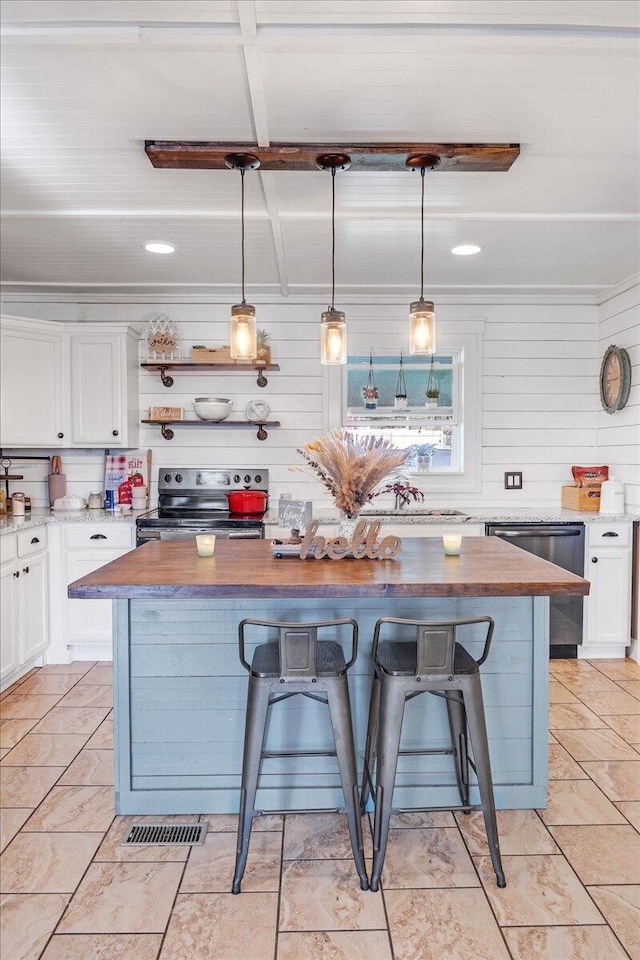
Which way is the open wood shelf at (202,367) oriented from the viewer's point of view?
toward the camera

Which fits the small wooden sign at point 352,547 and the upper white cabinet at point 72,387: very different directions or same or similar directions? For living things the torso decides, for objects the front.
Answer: same or similar directions

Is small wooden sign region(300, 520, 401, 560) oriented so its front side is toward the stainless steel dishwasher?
no

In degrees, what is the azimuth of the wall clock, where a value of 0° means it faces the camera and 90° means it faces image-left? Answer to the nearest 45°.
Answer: approximately 90°

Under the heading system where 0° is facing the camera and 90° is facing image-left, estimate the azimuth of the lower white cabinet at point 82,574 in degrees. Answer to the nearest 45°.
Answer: approximately 0°

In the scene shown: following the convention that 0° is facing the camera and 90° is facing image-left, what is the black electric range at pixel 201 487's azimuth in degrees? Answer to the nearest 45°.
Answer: approximately 0°

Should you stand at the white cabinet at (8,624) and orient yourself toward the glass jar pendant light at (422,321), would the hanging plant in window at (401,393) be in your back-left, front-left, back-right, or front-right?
front-left

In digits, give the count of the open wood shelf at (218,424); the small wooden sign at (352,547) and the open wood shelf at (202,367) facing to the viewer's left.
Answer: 0

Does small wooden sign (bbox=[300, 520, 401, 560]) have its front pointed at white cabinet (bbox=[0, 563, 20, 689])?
no

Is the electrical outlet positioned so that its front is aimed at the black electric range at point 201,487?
no

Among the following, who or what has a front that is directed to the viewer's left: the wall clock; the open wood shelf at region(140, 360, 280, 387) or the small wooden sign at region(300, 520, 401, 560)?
the wall clock

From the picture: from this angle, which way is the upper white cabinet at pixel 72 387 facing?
toward the camera

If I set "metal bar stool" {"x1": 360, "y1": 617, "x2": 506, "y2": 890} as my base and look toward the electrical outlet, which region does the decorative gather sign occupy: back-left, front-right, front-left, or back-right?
front-left

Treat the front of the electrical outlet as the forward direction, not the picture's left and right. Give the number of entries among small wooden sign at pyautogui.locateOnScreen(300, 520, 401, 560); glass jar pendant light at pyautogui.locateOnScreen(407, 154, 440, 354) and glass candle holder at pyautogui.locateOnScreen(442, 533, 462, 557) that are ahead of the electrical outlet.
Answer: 3

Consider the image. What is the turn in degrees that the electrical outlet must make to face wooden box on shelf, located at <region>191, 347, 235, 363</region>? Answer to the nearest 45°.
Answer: approximately 45° to its right

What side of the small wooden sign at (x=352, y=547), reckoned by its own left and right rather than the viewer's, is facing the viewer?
front

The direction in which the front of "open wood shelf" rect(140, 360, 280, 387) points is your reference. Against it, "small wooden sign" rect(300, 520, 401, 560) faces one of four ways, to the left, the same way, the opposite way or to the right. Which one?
the same way

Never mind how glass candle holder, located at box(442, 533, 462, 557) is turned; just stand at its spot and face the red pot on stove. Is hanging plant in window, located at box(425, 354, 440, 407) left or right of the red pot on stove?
right
